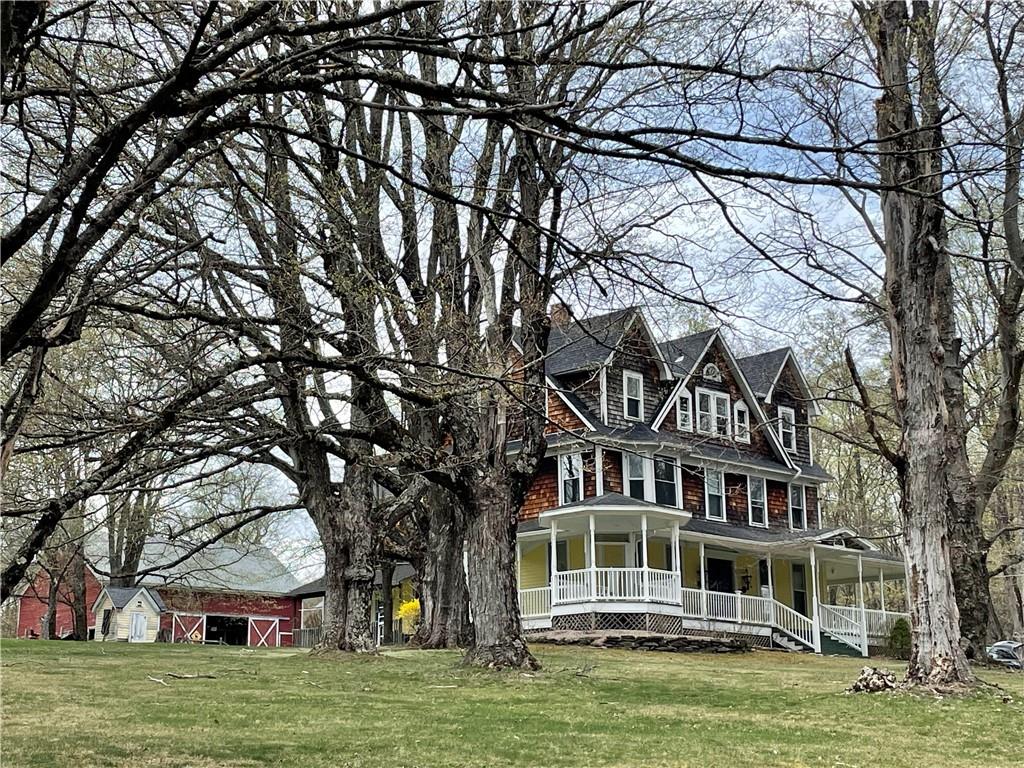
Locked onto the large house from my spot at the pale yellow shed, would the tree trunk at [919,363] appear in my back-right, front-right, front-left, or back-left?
front-right

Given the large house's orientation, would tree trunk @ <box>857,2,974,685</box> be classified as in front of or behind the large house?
in front

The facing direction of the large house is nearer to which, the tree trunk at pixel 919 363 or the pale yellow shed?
the tree trunk

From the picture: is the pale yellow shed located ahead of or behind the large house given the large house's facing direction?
behind

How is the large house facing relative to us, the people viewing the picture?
facing the viewer and to the right of the viewer

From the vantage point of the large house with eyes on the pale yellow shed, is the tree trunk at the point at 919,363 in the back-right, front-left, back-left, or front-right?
back-left
